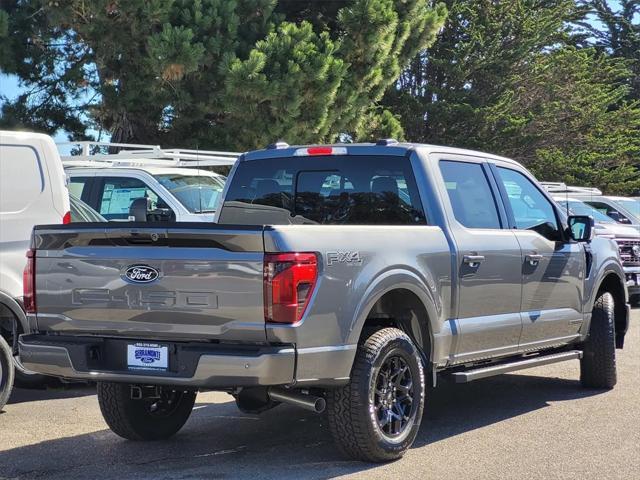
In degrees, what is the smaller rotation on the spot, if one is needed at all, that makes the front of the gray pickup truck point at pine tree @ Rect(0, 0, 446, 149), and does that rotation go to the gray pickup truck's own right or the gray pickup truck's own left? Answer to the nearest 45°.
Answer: approximately 45° to the gray pickup truck's own left

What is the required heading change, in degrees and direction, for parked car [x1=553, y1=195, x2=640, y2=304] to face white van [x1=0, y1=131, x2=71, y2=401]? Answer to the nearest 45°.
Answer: approximately 90° to its right

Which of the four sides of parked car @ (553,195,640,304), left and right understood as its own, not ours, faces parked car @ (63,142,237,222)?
right

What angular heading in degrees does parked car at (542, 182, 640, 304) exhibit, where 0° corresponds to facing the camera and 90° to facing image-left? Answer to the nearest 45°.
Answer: approximately 315°

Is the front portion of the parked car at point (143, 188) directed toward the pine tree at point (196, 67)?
no

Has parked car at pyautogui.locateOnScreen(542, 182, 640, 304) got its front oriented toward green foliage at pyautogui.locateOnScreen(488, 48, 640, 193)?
no

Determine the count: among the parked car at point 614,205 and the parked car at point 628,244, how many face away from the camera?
0

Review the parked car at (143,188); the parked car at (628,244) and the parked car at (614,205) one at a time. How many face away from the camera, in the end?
0

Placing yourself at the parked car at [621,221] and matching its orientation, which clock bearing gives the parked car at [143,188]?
the parked car at [143,188] is roughly at 3 o'clock from the parked car at [621,221].

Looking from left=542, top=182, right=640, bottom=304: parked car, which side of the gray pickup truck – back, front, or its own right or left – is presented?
front

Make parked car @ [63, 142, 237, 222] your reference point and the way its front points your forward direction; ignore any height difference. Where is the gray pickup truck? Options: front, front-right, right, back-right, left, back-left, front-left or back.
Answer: front-right

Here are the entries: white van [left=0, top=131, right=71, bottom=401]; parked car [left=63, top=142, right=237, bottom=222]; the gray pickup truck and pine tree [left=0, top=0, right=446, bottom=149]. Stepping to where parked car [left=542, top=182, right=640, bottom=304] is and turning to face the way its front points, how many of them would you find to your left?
0

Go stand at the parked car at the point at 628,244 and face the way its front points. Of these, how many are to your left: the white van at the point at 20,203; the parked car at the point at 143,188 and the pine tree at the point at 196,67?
0

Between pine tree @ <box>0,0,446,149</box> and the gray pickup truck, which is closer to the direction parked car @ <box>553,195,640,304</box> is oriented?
the gray pickup truck

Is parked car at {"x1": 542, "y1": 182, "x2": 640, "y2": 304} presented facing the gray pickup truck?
no

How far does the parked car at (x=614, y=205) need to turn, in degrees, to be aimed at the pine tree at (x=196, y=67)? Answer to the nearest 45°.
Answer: approximately 135° to its right
